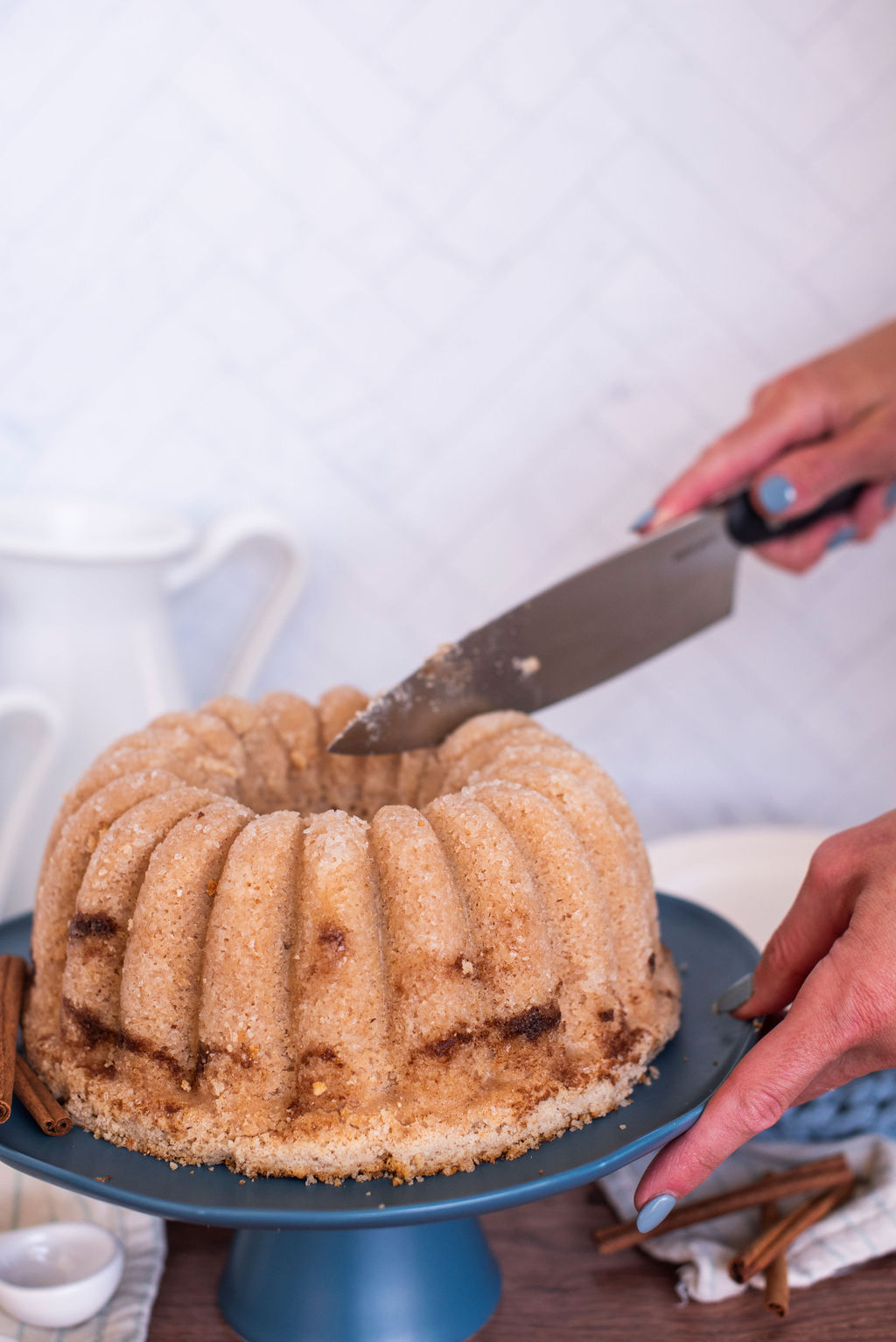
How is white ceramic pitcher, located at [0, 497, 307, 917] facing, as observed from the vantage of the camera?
facing to the left of the viewer
